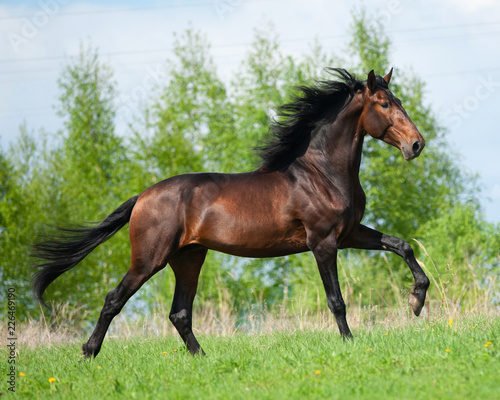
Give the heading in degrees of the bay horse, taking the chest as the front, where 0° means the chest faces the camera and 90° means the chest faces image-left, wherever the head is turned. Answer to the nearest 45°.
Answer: approximately 270°
